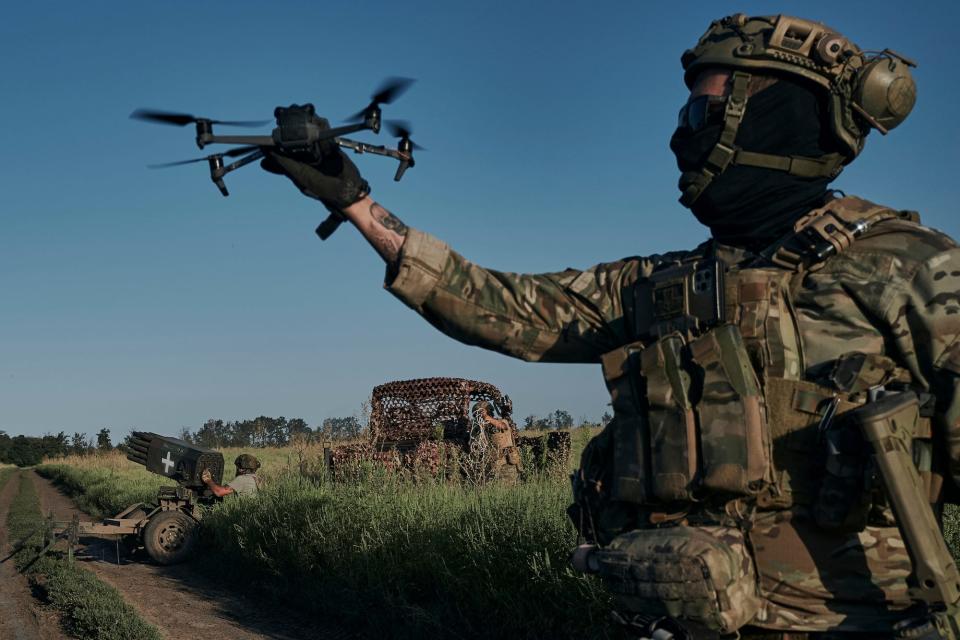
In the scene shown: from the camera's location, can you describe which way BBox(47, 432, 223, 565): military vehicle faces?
facing to the left of the viewer

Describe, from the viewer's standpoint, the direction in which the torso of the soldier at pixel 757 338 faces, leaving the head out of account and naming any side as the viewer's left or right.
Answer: facing the viewer and to the left of the viewer

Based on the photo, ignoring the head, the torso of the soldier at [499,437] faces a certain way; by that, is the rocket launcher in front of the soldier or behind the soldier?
in front

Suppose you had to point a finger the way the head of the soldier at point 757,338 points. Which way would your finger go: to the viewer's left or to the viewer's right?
to the viewer's left

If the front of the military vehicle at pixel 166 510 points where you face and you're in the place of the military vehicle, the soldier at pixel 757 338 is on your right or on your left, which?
on your left
